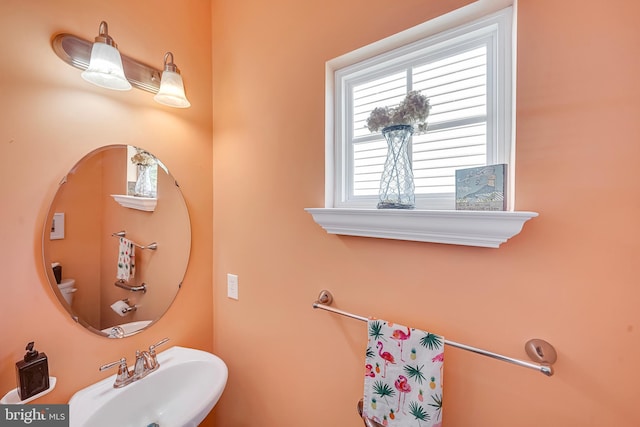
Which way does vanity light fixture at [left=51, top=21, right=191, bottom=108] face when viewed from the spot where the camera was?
facing the viewer and to the right of the viewer

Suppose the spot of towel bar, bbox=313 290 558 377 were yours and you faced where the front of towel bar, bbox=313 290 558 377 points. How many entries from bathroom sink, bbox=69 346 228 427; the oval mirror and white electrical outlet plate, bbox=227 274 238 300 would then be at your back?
0

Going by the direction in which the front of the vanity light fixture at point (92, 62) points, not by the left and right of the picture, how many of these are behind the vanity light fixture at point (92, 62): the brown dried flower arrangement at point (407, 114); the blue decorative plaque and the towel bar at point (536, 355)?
0

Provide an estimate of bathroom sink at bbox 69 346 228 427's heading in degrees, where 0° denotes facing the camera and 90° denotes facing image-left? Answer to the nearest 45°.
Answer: approximately 315°

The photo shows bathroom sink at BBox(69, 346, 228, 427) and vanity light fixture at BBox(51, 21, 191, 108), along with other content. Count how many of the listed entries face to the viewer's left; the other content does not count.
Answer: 0

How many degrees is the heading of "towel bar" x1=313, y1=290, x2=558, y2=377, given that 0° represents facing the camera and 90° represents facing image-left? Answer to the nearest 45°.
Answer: approximately 45°

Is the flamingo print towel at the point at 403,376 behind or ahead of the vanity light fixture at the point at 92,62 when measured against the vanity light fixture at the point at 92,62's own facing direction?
ahead

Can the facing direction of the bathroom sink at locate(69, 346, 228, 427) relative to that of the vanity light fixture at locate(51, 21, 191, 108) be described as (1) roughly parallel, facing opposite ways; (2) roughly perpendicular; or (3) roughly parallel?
roughly parallel

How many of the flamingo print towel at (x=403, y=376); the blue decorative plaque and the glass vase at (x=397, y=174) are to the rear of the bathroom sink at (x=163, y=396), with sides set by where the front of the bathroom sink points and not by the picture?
0

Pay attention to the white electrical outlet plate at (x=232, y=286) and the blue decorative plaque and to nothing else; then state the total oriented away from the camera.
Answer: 0

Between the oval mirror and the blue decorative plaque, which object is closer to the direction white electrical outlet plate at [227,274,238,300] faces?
the oval mirror

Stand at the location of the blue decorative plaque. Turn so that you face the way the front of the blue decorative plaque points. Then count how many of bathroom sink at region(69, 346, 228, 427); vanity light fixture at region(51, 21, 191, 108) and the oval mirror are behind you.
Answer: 0

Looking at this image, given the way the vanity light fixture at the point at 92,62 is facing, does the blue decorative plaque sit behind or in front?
in front

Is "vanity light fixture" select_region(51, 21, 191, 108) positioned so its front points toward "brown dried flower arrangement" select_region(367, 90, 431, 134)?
yes

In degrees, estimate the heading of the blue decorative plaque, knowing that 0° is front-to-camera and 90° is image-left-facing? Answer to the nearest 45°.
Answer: approximately 45°
